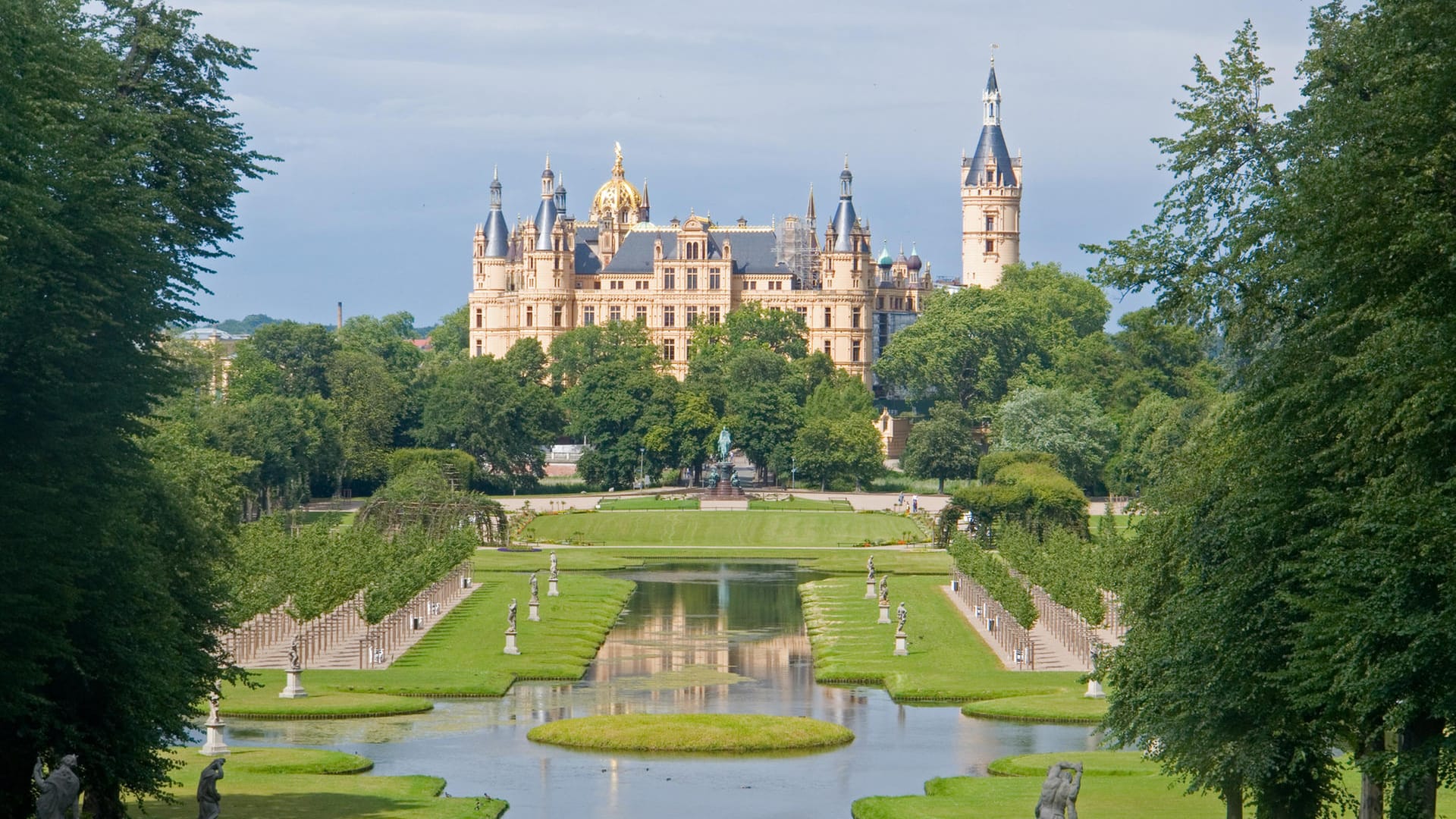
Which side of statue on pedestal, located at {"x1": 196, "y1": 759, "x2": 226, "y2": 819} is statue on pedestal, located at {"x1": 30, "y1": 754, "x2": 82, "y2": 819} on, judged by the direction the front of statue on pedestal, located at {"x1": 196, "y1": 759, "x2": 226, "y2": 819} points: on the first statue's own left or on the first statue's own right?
on the first statue's own right

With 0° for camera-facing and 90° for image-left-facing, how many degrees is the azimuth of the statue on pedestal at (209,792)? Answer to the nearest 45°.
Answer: approximately 270°
